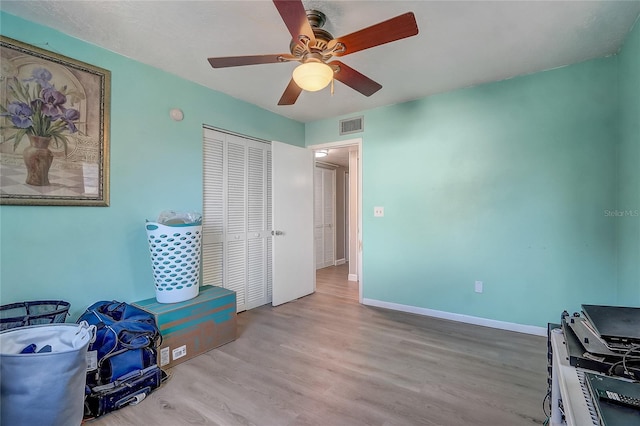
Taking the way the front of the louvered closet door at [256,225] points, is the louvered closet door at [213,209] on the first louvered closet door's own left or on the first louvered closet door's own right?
on the first louvered closet door's own right

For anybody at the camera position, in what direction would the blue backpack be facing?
facing the viewer and to the right of the viewer

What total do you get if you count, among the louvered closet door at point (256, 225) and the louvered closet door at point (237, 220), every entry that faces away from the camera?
0

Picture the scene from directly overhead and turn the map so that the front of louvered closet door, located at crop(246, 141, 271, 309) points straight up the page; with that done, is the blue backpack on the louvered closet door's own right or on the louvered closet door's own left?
on the louvered closet door's own right

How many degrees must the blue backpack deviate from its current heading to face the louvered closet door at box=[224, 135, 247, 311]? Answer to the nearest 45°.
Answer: approximately 90° to its left

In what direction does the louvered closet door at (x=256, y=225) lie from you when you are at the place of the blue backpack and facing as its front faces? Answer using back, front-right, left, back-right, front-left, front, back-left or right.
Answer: left

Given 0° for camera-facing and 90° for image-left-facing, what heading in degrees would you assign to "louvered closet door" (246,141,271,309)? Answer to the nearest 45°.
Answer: approximately 315°

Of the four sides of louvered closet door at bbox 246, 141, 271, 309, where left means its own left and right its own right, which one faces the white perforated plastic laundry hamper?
right

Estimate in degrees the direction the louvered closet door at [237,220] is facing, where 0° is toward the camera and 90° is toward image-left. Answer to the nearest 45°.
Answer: approximately 315°
